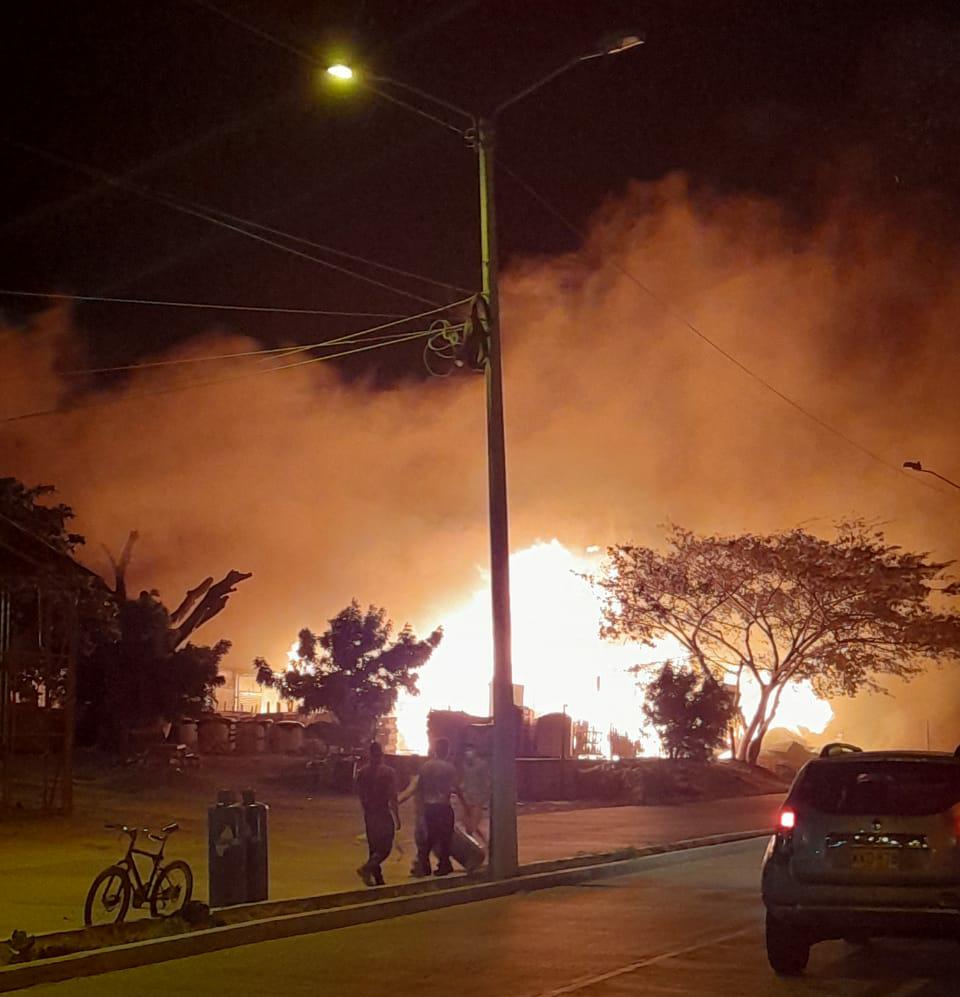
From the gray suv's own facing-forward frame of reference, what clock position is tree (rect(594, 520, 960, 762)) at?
The tree is roughly at 12 o'clock from the gray suv.

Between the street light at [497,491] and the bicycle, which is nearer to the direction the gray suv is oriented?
the street light

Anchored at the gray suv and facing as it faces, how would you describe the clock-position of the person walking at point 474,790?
The person walking is roughly at 11 o'clock from the gray suv.

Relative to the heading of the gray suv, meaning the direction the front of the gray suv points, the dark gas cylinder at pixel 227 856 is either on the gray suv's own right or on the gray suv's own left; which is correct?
on the gray suv's own left

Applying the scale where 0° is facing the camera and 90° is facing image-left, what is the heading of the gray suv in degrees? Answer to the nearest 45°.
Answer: approximately 180°

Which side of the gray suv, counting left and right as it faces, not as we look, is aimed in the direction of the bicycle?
left

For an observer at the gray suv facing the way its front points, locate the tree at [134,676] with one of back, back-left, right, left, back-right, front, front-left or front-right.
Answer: front-left

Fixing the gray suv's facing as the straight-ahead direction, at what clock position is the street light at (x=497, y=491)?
The street light is roughly at 11 o'clock from the gray suv.
